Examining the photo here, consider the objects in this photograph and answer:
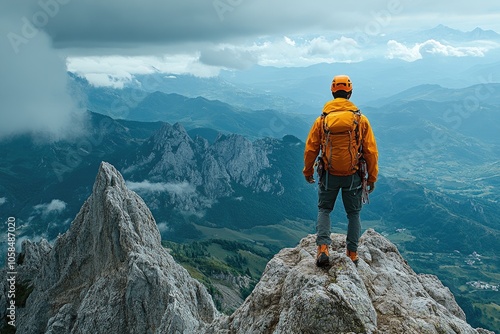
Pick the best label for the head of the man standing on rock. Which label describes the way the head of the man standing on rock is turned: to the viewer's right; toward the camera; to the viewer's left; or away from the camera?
away from the camera

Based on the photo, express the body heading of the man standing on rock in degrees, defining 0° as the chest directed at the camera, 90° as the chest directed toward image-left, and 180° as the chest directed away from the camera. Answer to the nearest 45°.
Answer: approximately 180°
